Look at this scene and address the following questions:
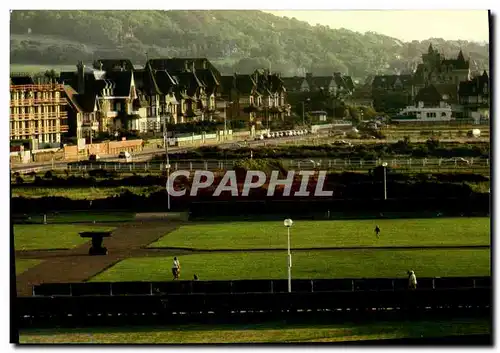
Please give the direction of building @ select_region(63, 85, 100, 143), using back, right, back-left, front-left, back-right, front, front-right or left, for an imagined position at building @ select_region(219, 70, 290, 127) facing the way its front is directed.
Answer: back-right

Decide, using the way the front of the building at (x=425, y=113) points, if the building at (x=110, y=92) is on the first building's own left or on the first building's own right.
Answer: on the first building's own right

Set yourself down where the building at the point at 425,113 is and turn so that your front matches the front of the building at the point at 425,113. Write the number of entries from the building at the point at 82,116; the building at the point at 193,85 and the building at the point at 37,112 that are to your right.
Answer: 3

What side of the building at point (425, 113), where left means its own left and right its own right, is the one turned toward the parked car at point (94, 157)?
right

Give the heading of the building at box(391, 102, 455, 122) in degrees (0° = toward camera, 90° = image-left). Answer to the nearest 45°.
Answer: approximately 0°

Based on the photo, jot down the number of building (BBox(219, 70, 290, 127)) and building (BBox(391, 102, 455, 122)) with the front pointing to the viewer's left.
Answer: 0

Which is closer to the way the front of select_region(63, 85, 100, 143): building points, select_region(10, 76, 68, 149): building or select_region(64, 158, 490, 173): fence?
the fence

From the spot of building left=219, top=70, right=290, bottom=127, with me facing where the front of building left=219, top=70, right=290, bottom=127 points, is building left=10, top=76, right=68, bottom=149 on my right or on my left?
on my right

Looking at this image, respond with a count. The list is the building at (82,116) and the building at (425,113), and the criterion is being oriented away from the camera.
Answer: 0
